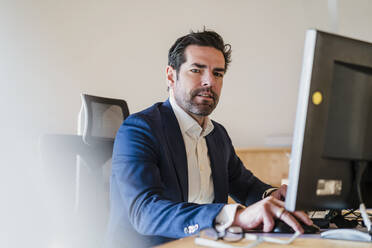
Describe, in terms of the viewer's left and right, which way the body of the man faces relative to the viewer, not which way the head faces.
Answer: facing the viewer and to the right of the viewer

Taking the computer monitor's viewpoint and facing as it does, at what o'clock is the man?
The man is roughly at 12 o'clock from the computer monitor.

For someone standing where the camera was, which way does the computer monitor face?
facing away from the viewer and to the left of the viewer

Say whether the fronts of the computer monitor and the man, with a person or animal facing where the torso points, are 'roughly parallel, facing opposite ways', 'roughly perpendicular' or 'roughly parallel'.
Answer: roughly parallel, facing opposite ways
